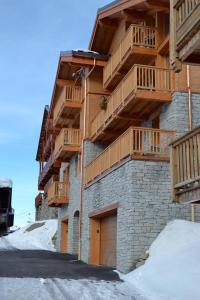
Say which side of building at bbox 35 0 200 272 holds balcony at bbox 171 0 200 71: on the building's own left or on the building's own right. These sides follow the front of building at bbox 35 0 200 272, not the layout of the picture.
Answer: on the building's own left

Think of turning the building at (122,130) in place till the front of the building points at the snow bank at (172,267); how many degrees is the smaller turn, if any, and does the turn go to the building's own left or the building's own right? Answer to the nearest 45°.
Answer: approximately 45° to the building's own left

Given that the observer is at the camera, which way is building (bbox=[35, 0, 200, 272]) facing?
facing the viewer and to the left of the viewer

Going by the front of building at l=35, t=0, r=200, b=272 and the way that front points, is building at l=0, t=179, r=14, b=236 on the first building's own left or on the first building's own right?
on the first building's own right

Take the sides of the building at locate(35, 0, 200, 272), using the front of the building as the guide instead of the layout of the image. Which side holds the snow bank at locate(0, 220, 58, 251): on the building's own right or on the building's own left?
on the building's own right
